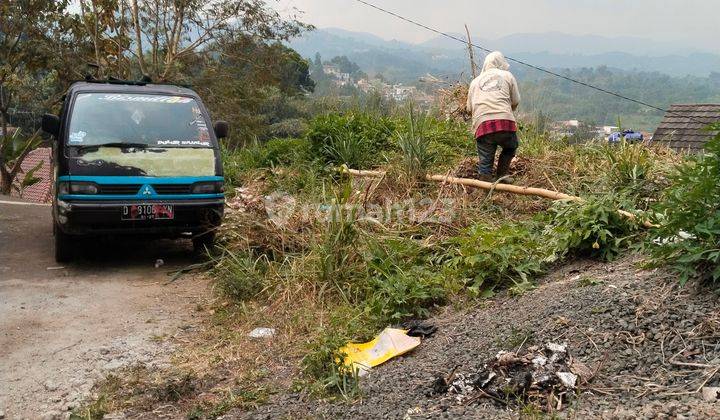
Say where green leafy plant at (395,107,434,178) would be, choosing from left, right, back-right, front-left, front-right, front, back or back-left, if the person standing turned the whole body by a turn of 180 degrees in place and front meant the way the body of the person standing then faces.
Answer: right

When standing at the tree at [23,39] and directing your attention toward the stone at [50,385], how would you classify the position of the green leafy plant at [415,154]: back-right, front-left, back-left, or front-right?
front-left

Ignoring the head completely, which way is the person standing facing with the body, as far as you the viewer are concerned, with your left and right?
facing away from the viewer

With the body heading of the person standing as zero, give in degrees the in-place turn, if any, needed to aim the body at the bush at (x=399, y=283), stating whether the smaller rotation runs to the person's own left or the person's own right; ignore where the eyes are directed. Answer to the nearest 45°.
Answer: approximately 180°

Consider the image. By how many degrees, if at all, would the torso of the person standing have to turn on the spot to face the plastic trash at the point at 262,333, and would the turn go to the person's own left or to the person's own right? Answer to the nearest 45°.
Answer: approximately 135° to the person's own left

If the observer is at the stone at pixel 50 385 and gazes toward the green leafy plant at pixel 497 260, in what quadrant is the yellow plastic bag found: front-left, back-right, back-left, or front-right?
front-right

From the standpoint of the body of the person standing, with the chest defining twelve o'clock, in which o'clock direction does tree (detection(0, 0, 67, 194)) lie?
The tree is roughly at 10 o'clock from the person standing.

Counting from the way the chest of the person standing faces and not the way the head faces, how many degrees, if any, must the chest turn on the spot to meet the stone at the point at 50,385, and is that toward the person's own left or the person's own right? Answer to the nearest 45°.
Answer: approximately 135° to the person's own left

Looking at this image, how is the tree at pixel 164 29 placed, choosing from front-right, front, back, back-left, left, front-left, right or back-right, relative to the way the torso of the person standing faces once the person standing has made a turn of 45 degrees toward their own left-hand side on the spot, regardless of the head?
front

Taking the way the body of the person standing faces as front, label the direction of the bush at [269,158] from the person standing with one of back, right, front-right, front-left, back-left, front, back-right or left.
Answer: front-left

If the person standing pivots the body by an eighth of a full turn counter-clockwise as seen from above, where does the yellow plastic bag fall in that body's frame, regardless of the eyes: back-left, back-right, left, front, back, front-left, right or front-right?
back-left
